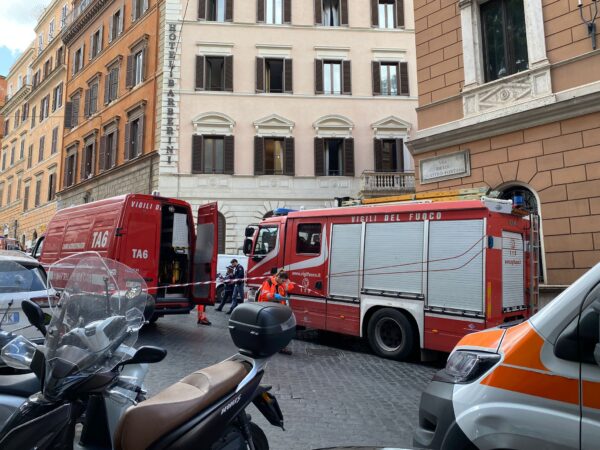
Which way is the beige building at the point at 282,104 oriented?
toward the camera

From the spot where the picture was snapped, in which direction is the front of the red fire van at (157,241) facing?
facing away from the viewer and to the left of the viewer

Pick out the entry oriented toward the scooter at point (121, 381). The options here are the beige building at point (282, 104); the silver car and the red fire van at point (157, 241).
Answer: the beige building

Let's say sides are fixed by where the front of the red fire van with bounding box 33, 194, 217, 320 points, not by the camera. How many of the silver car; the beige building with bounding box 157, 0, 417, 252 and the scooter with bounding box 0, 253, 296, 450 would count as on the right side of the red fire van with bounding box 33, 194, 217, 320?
1

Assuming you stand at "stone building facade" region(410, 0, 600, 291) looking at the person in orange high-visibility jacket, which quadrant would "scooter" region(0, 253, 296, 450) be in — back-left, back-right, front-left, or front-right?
front-left

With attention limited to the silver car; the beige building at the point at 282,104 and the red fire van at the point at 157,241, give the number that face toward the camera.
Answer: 1

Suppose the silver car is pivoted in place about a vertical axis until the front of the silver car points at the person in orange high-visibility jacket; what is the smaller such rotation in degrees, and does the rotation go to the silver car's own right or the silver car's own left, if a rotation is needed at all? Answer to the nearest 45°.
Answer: approximately 90° to the silver car's own right

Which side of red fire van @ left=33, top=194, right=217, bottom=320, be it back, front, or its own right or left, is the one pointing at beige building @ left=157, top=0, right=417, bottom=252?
right

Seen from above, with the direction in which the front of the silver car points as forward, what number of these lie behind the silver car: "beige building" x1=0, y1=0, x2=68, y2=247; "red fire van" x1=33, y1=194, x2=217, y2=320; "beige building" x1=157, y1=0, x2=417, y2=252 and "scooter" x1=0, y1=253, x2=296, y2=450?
1

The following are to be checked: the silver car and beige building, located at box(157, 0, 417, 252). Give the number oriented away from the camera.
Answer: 1

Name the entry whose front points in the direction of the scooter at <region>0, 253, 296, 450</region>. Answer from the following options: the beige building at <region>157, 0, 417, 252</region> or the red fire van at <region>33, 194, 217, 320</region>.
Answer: the beige building

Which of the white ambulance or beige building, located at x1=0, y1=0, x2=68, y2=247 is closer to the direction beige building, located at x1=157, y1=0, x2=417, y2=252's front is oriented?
the white ambulance
